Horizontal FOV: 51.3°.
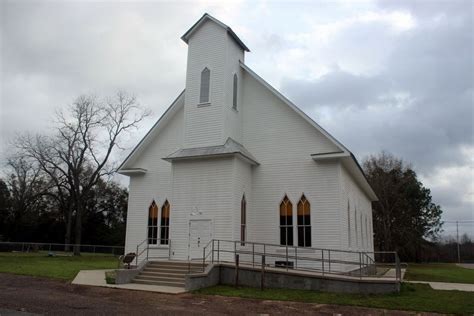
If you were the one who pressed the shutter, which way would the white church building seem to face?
facing the viewer and to the left of the viewer
